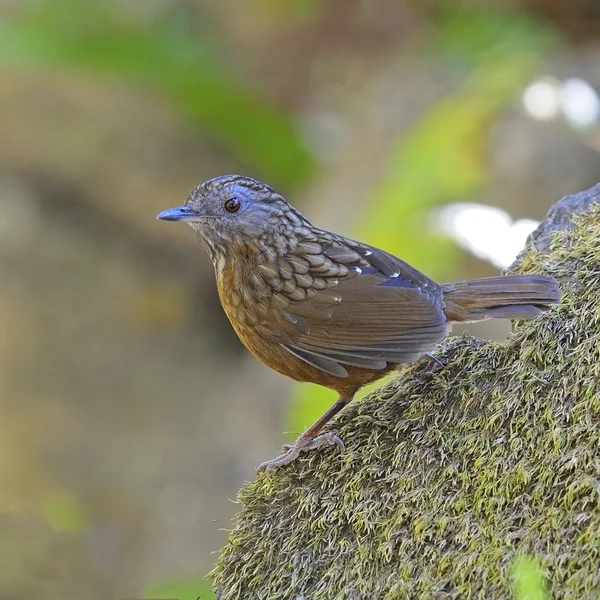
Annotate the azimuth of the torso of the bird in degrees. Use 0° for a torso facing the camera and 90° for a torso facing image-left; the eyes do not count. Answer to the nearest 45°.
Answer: approximately 90°

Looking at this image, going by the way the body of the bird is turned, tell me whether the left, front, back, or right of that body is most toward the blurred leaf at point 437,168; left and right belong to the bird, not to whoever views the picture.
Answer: right

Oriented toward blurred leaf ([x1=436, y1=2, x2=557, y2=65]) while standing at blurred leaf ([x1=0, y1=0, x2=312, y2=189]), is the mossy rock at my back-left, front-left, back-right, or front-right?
front-right
